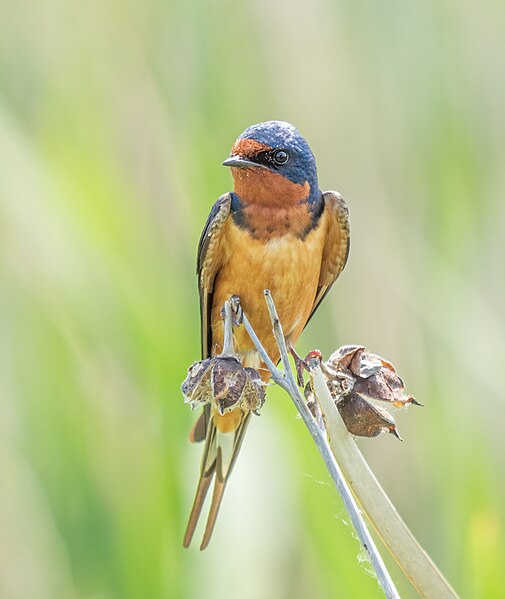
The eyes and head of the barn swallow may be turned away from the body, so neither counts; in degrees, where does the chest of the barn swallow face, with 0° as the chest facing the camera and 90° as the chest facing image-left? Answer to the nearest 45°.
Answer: approximately 0°
